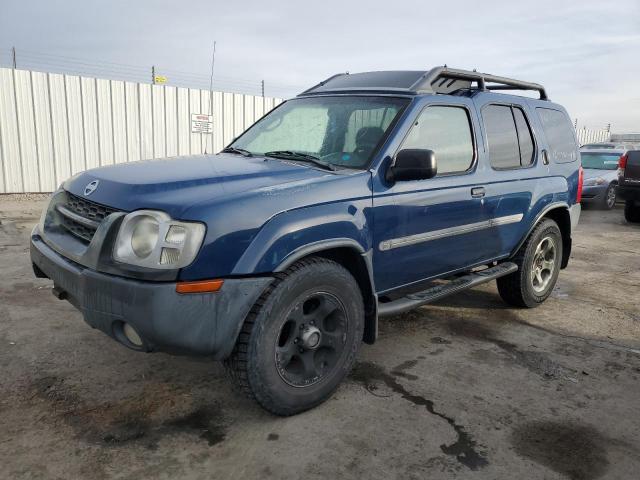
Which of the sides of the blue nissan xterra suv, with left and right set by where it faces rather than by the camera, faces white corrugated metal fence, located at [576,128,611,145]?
back

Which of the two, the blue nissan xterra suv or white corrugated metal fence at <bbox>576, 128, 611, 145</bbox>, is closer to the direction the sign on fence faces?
the blue nissan xterra suv

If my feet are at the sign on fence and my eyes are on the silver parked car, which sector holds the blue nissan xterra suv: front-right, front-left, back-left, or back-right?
front-right

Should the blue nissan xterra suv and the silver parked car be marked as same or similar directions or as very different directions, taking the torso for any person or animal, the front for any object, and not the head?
same or similar directions

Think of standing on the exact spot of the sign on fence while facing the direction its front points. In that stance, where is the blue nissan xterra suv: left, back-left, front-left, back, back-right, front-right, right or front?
front

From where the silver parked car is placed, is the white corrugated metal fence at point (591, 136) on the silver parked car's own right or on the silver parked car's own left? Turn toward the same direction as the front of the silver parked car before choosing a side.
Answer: on the silver parked car's own right

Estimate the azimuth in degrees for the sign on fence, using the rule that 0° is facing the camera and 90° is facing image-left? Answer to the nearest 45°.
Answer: approximately 0°

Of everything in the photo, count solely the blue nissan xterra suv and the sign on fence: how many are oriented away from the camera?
0

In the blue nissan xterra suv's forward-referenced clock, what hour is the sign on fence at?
The sign on fence is roughly at 4 o'clock from the blue nissan xterra suv.

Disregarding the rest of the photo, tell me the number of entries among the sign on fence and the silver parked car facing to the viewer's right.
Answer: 0

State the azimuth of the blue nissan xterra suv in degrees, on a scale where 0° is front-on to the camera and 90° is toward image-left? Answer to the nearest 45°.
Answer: approximately 45°

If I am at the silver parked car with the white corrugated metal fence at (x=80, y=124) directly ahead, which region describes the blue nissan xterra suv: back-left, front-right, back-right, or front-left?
front-left

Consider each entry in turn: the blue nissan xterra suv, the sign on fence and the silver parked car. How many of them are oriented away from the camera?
0

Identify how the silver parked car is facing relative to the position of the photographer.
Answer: facing the viewer and to the left of the viewer
